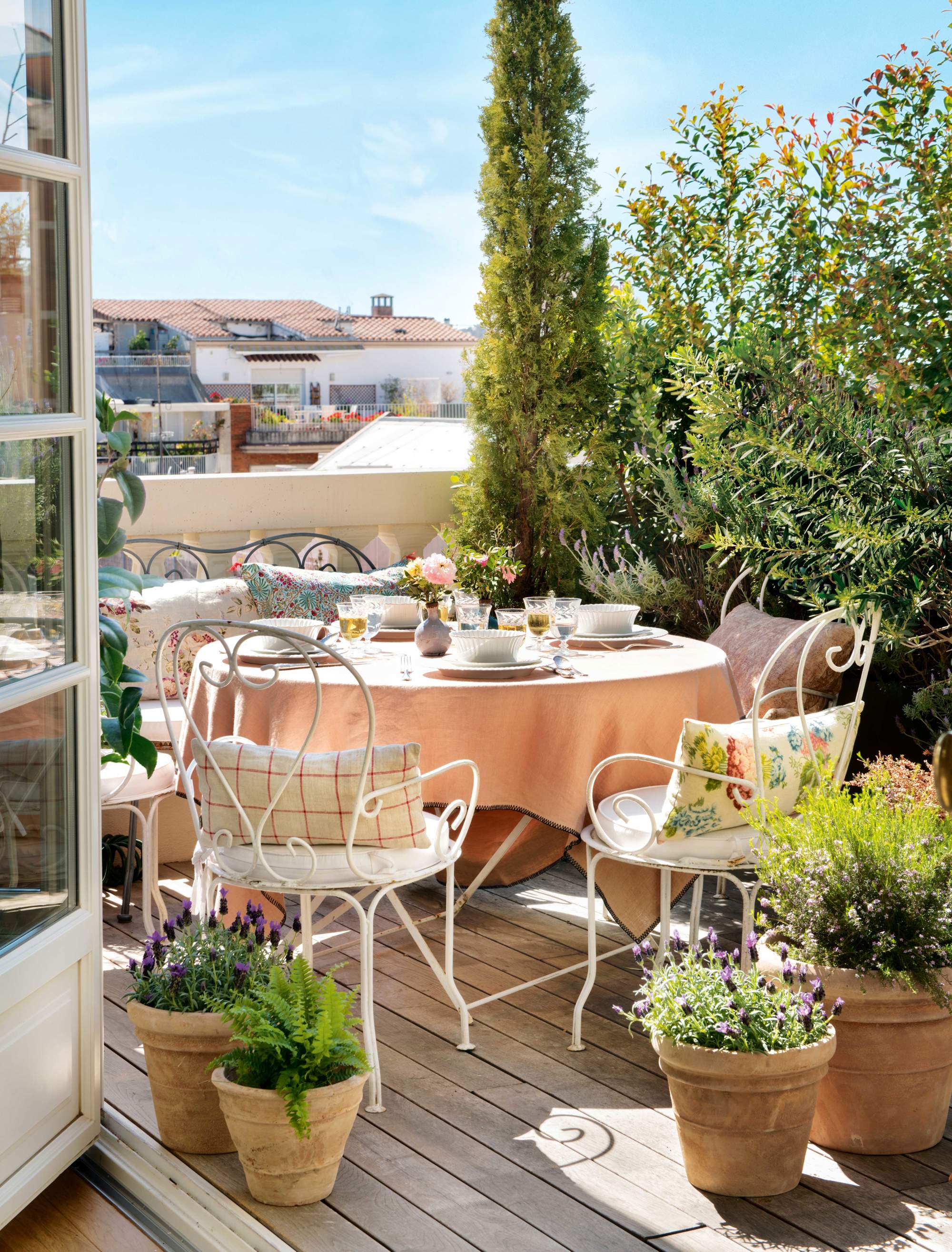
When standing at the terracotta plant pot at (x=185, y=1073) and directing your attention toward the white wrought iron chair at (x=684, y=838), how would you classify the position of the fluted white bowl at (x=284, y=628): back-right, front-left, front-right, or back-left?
front-left

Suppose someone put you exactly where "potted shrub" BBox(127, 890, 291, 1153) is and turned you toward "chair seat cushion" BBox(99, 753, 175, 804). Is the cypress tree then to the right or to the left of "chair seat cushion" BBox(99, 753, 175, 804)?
right

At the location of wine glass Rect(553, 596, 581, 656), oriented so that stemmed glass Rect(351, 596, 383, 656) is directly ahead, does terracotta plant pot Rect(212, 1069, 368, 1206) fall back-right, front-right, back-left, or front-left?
front-left

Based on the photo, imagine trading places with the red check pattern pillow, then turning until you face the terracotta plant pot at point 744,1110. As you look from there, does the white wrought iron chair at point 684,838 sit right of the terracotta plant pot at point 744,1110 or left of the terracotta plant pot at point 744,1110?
left

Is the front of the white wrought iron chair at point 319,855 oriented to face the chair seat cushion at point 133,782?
no

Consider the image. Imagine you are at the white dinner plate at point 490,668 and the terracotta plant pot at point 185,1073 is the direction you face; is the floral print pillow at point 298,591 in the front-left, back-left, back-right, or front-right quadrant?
back-right

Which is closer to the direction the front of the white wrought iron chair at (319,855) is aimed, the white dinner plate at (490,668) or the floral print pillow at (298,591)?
the white dinner plate
